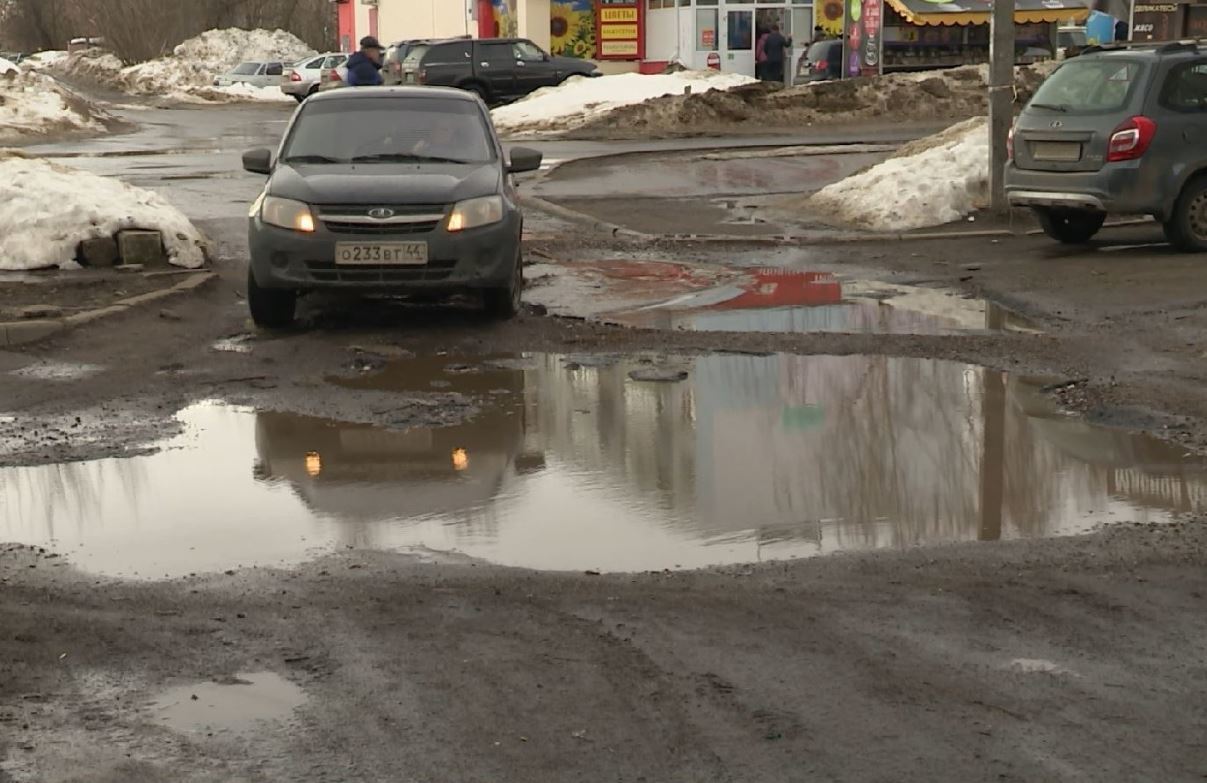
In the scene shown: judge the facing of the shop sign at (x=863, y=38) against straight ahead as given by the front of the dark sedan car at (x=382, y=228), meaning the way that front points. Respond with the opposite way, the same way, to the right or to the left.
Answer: the same way

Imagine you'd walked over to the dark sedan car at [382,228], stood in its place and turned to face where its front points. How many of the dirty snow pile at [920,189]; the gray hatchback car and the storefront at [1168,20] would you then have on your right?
0

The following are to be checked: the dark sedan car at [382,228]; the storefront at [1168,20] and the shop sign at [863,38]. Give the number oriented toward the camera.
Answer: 3

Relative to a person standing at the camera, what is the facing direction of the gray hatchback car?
facing away from the viewer and to the right of the viewer

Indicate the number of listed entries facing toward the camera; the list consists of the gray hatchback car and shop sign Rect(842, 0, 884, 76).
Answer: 1

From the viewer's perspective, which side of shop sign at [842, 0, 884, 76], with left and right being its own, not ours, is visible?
front

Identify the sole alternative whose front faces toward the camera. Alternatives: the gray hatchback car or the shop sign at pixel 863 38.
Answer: the shop sign

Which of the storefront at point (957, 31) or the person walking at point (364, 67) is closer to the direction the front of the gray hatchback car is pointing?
the storefront

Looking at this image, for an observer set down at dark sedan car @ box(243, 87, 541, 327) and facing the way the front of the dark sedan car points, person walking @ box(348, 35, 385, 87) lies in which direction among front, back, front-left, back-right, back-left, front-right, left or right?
back

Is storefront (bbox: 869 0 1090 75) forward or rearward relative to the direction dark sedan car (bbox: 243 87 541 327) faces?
rearward

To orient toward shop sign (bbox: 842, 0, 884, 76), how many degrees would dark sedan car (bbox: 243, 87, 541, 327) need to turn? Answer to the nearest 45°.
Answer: approximately 180°

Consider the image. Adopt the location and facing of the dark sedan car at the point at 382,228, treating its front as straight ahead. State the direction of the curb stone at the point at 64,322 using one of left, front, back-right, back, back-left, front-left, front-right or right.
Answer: right

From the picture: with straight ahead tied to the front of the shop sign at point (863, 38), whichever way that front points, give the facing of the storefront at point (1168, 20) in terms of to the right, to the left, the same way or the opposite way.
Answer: the same way

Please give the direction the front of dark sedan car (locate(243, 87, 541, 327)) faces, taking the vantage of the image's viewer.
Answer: facing the viewer

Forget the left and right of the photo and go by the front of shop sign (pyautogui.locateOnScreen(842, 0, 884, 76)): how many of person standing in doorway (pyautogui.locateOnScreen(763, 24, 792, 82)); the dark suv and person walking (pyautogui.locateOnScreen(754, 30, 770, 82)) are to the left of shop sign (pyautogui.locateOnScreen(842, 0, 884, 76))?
0

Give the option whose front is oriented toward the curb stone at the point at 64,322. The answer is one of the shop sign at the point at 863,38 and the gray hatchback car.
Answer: the shop sign

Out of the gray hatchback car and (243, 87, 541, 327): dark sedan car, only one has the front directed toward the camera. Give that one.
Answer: the dark sedan car

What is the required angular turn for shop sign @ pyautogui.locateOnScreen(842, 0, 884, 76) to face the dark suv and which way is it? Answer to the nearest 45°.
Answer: approximately 90° to its right

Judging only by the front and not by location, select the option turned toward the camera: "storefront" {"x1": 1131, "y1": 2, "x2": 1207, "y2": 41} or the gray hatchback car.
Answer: the storefront

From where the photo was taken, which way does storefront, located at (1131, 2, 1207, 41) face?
toward the camera

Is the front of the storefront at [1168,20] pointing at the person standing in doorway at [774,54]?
no
